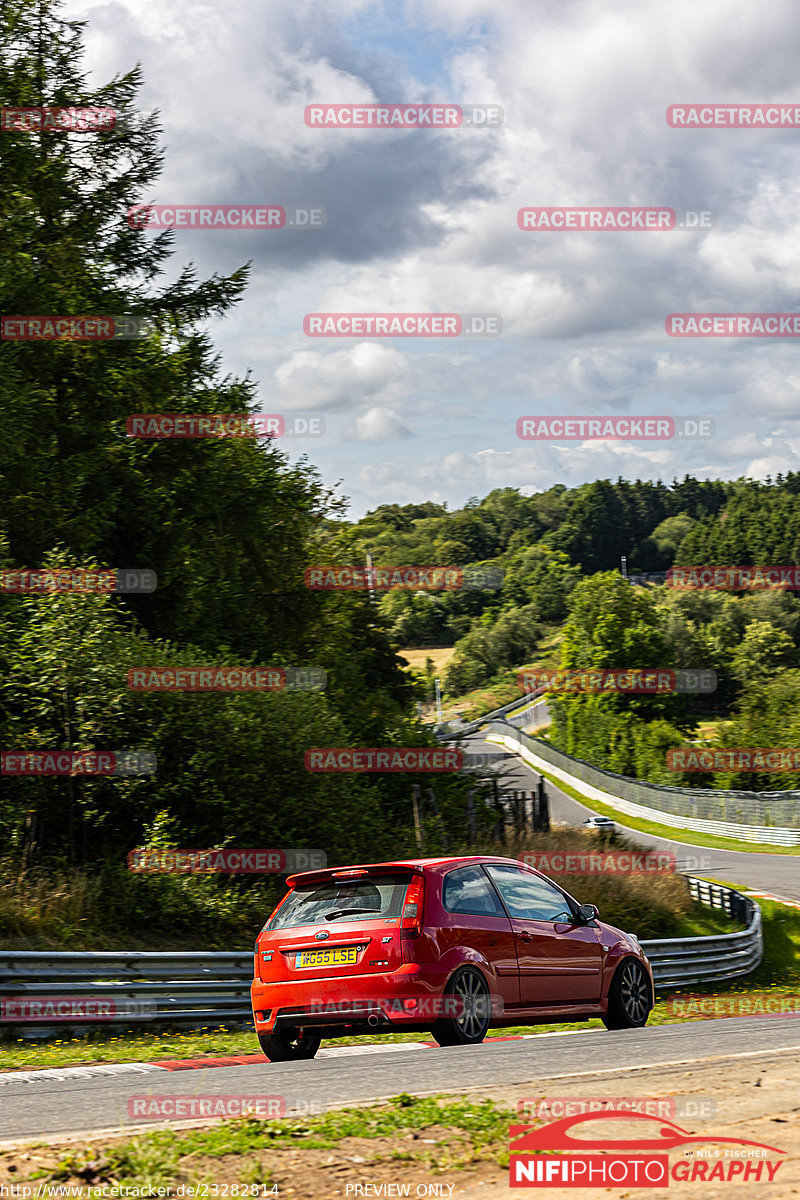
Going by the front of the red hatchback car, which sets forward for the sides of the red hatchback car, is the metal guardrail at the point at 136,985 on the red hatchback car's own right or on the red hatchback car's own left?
on the red hatchback car's own left

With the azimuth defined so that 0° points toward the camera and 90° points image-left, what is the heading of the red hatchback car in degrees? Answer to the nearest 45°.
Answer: approximately 225°
